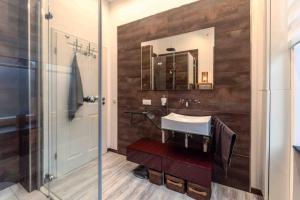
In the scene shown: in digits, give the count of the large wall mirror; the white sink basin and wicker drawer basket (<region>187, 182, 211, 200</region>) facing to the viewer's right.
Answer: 0

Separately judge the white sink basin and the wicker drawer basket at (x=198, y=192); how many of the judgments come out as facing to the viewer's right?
0

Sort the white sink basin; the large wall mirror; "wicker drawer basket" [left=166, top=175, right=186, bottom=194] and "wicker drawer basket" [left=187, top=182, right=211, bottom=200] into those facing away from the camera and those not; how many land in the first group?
0

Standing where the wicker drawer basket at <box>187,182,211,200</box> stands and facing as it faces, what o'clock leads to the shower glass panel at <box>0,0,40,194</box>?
The shower glass panel is roughly at 1 o'clock from the wicker drawer basket.

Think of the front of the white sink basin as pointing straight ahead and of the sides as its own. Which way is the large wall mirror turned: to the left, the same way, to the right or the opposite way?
the same way

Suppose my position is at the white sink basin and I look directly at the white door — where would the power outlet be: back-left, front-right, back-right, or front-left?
front-right

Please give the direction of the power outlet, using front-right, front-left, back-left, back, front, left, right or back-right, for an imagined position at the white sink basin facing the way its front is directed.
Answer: right

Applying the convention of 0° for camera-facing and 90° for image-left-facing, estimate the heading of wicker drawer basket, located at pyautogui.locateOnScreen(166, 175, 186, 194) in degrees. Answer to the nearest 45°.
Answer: approximately 45°

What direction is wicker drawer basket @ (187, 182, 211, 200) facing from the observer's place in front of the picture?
facing the viewer and to the left of the viewer

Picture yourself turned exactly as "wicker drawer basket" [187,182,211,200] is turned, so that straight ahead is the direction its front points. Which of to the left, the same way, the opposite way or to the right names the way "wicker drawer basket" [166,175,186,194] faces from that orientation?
the same way

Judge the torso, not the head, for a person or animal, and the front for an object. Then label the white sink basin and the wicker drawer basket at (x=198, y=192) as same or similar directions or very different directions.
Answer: same or similar directions

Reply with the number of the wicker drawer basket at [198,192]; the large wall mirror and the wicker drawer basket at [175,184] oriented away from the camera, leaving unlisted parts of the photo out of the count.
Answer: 0

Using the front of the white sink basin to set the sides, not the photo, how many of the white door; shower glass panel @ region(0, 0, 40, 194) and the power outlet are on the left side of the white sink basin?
0
